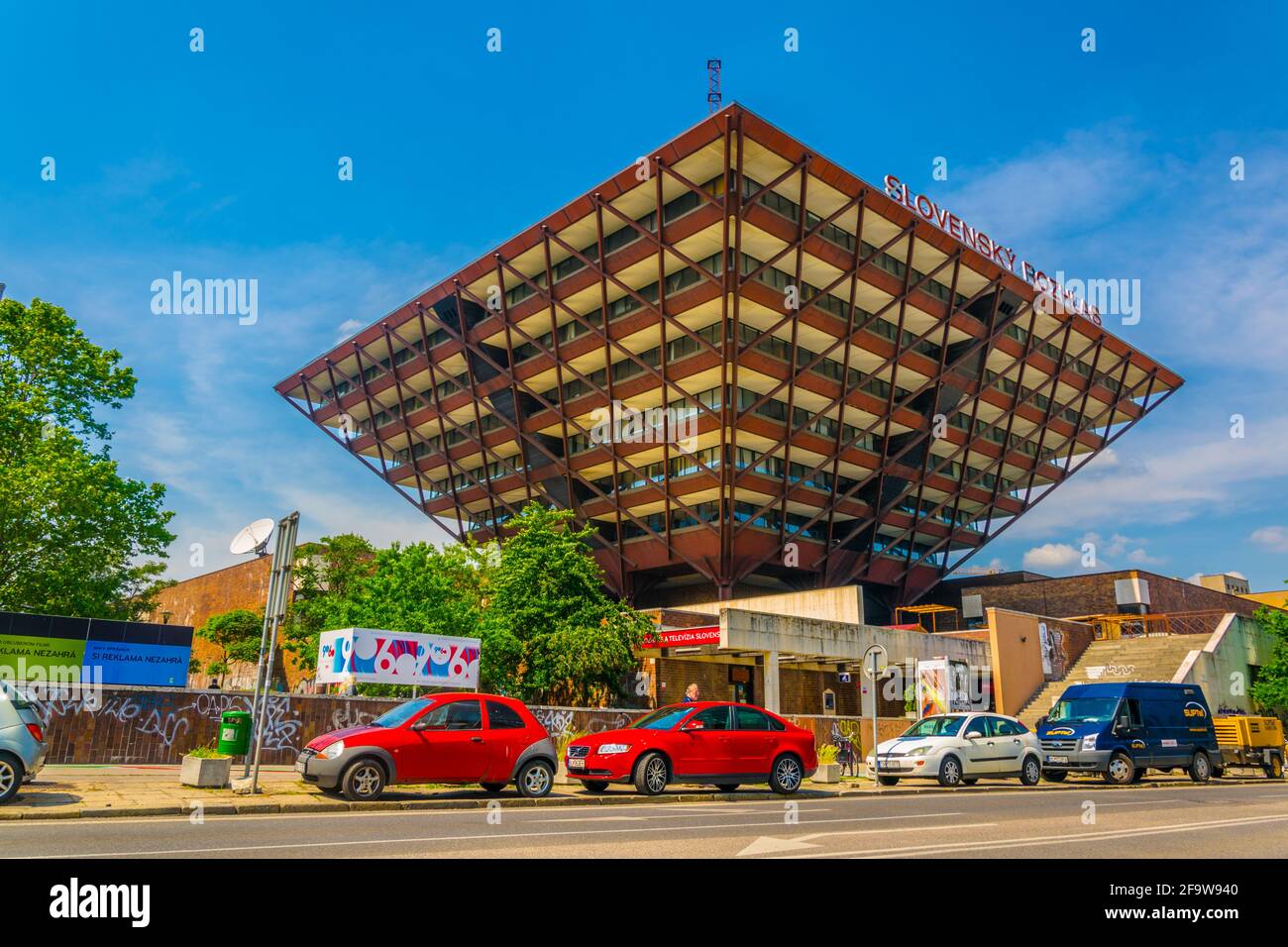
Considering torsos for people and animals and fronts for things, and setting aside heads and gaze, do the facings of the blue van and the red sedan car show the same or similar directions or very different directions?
same or similar directions

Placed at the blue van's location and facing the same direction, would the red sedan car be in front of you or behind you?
in front

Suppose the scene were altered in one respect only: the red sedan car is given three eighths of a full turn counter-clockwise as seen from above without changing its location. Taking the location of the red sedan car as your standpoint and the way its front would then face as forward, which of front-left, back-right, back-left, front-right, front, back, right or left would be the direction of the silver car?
back-right

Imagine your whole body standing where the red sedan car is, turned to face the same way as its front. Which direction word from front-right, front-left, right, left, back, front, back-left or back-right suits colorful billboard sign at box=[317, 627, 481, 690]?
right

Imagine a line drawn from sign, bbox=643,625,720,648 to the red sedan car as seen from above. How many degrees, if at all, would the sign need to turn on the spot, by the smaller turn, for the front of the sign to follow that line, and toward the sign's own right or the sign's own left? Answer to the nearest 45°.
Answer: approximately 45° to the sign's own left

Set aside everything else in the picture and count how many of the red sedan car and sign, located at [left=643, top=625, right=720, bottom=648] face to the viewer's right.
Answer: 0

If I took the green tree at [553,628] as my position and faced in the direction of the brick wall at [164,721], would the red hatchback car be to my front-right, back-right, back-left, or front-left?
front-left

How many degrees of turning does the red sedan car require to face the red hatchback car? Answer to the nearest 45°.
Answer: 0° — it already faces it

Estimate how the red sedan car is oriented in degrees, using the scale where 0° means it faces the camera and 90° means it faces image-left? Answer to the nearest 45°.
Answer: approximately 45°

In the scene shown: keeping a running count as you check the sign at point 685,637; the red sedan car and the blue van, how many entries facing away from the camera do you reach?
0

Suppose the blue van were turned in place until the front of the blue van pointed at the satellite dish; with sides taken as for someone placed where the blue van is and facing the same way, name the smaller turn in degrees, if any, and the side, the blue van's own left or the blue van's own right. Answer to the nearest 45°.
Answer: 0° — it already faces it

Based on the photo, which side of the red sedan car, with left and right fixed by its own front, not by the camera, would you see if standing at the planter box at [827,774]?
back

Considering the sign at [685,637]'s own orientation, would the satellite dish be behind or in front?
in front

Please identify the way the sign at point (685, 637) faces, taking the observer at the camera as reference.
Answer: facing the viewer and to the left of the viewer
